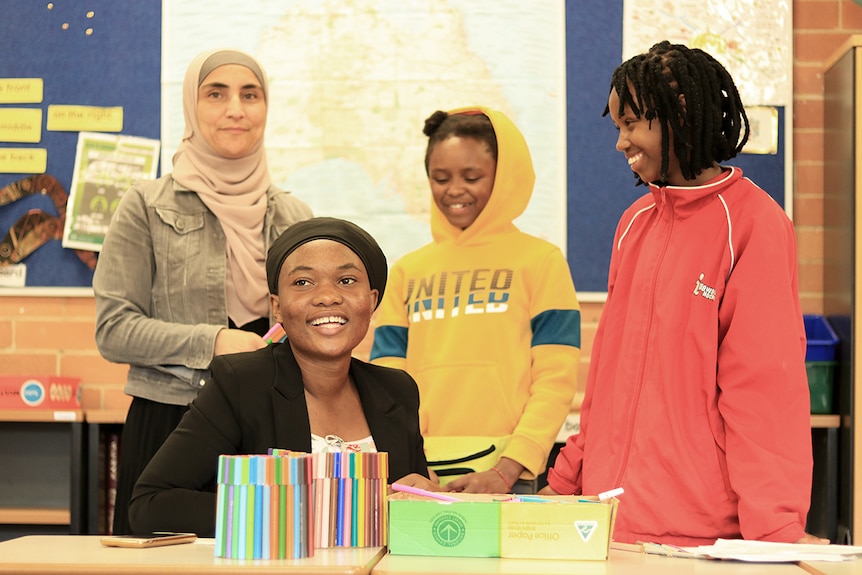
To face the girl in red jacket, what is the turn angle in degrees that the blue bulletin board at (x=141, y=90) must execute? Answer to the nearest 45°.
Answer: approximately 45° to its left

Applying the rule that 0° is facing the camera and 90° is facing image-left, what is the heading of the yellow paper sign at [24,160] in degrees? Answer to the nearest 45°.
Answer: approximately 0°

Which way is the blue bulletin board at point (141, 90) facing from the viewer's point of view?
toward the camera

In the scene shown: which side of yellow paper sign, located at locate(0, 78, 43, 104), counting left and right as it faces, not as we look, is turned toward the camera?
front

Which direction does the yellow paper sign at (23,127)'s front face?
toward the camera

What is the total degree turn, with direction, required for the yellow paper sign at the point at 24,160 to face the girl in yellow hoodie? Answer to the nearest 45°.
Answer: approximately 45° to its left

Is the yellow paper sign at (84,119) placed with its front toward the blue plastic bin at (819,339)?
no

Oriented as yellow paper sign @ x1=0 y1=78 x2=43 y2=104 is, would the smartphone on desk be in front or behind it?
in front

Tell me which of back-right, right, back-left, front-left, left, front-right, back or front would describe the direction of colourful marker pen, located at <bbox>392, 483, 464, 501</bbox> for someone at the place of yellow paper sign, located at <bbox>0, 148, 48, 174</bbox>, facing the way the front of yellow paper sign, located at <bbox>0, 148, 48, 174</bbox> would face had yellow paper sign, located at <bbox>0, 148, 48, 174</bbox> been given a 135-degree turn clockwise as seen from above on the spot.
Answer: back-left

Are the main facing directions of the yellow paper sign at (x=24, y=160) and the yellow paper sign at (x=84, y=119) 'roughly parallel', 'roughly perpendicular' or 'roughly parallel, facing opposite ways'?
roughly parallel

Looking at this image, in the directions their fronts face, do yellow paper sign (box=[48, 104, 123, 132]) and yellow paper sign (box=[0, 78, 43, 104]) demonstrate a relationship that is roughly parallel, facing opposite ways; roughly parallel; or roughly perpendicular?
roughly parallel

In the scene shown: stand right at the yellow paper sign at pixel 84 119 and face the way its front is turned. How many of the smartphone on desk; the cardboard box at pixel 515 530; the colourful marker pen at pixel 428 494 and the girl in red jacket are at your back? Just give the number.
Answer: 0

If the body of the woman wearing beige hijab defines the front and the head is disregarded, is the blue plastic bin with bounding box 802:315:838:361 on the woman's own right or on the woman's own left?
on the woman's own left

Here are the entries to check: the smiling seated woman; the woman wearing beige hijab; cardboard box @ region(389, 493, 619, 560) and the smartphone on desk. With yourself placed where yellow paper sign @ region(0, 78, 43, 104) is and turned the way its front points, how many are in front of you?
4

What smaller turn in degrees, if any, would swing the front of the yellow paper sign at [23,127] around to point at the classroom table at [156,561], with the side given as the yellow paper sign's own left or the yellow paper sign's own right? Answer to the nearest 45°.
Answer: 0° — it already faces it
